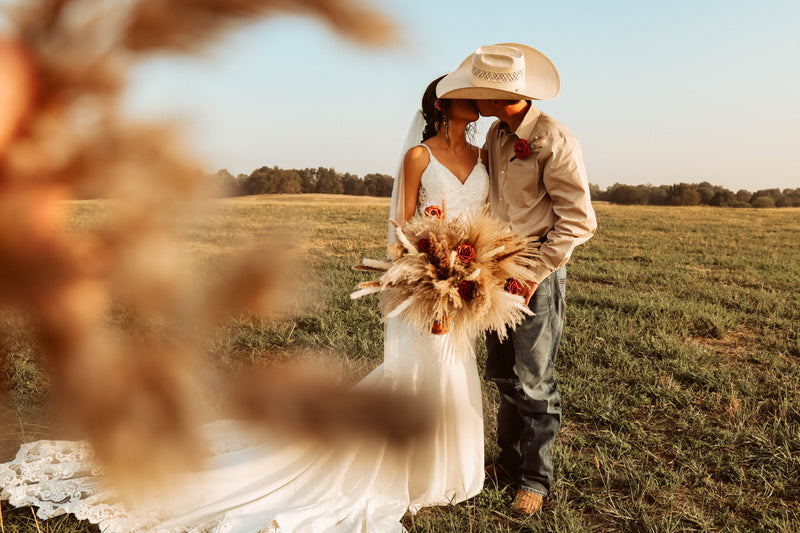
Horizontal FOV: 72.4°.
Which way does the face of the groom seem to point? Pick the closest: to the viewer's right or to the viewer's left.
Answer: to the viewer's left

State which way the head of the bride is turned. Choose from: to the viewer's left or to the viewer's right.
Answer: to the viewer's right

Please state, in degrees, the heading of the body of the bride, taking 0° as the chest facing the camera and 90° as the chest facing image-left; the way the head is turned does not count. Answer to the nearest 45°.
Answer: approximately 315°
